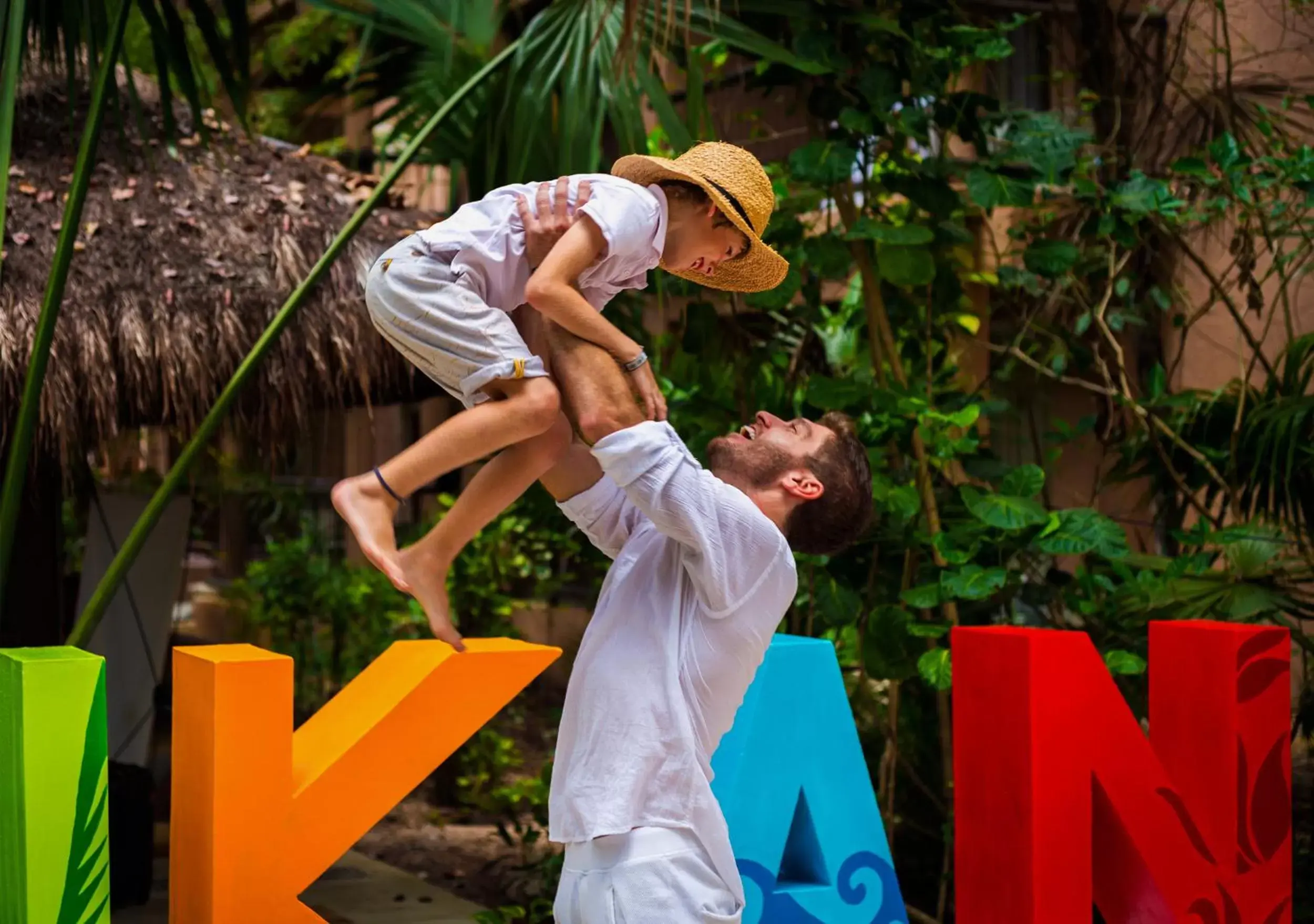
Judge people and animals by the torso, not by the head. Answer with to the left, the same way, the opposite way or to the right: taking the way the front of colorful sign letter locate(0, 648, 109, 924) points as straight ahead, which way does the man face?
to the right

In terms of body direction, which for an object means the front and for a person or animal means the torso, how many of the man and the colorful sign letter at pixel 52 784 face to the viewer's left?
1

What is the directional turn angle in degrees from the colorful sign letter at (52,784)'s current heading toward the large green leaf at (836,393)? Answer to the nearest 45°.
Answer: approximately 135° to its left

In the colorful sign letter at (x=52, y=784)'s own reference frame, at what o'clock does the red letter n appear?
The red letter n is roughly at 9 o'clock from the colorful sign letter.

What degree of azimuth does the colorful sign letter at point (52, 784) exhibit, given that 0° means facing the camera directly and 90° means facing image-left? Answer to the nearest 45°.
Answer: approximately 0°

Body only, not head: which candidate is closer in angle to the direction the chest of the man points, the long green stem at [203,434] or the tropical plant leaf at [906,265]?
the long green stem

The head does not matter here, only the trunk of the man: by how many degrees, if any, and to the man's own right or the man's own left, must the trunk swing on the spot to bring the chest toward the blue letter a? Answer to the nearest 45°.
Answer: approximately 90° to the man's own right

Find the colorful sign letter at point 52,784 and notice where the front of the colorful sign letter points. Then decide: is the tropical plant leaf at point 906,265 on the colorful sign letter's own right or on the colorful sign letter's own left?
on the colorful sign letter's own left

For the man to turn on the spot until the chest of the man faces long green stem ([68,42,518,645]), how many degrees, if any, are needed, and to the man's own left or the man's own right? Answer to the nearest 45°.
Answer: approximately 45° to the man's own right

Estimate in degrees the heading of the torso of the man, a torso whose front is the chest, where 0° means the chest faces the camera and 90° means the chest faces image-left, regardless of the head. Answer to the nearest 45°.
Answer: approximately 90°
